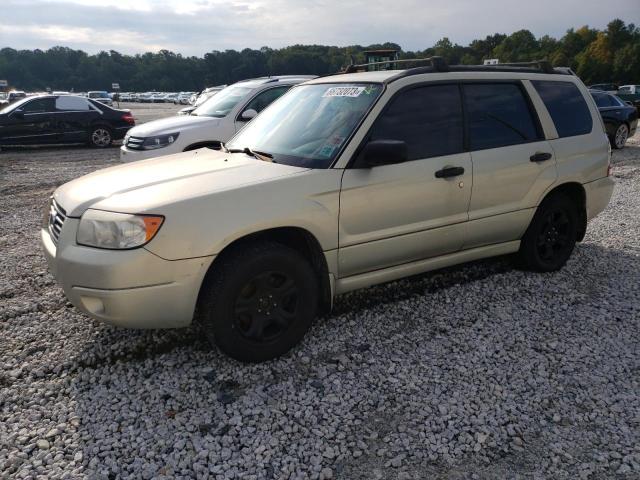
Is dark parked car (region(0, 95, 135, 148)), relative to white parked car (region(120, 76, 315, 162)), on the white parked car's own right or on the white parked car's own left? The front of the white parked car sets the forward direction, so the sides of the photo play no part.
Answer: on the white parked car's own right

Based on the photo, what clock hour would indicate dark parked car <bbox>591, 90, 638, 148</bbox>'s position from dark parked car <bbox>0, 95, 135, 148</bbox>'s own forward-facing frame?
dark parked car <bbox>591, 90, 638, 148</bbox> is roughly at 7 o'clock from dark parked car <bbox>0, 95, 135, 148</bbox>.

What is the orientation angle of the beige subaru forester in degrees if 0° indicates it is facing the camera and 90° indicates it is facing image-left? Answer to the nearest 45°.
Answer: approximately 45°

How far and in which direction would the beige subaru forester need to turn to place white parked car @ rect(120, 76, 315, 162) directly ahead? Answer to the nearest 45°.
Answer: approximately 135° to its right

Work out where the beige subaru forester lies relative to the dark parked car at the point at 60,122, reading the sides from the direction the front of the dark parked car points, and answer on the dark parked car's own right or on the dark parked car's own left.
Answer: on the dark parked car's own left

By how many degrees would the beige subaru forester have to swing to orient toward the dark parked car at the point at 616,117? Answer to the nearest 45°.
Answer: approximately 180°

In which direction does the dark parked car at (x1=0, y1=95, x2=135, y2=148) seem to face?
to the viewer's left

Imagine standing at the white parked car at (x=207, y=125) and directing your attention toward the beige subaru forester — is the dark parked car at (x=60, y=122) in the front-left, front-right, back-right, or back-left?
back-right

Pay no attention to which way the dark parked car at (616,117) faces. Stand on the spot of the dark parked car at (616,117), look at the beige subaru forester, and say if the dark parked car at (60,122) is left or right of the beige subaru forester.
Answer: right

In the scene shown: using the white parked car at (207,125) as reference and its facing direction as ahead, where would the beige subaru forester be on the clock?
The beige subaru forester is roughly at 10 o'clock from the white parked car.

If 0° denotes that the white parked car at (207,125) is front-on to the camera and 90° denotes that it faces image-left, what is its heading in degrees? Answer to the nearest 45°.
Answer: approximately 45°
